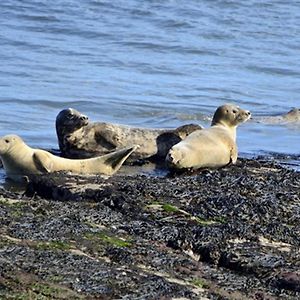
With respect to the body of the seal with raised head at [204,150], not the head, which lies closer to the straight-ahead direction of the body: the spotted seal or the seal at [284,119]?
the seal

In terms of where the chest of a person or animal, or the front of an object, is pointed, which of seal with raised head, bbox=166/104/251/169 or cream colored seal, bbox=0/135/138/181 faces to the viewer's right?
the seal with raised head

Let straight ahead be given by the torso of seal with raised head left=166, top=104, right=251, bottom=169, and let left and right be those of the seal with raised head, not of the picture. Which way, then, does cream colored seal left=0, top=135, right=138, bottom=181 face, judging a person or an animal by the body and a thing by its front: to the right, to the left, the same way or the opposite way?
the opposite way

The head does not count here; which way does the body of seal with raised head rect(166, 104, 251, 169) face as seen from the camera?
to the viewer's right

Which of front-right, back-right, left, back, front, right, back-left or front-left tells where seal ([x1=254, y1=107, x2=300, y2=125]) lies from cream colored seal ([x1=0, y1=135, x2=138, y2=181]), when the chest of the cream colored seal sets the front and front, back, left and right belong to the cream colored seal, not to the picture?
back-right

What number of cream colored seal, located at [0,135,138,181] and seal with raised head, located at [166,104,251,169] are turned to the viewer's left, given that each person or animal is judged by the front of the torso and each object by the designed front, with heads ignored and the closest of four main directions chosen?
1

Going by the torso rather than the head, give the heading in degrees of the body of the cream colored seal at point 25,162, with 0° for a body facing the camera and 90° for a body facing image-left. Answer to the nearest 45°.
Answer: approximately 90°

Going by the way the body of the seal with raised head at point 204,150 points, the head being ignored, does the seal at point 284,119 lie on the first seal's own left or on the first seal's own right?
on the first seal's own left
